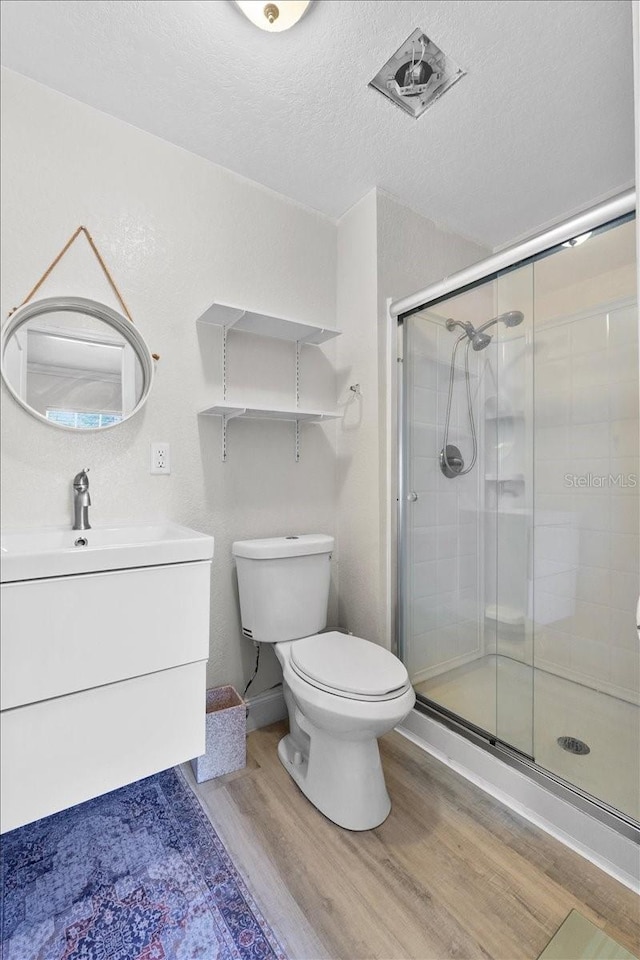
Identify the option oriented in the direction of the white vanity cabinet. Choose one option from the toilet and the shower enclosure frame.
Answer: the shower enclosure frame

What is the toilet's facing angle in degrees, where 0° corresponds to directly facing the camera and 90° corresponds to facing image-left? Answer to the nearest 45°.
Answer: approximately 315°

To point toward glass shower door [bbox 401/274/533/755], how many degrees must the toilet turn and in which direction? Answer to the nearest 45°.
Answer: approximately 90° to its left

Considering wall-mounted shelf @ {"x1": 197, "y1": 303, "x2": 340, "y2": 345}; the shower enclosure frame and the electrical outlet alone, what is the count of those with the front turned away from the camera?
0

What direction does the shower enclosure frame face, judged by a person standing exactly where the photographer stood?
facing the viewer and to the left of the viewer

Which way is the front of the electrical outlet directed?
toward the camera

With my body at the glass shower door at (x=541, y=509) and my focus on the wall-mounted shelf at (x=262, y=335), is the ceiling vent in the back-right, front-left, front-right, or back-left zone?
front-left

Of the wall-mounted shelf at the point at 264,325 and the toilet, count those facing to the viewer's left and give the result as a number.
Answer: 0

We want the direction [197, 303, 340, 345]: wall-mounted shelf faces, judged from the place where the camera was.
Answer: facing the viewer and to the right of the viewer

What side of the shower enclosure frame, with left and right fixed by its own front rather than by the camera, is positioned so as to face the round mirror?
front
